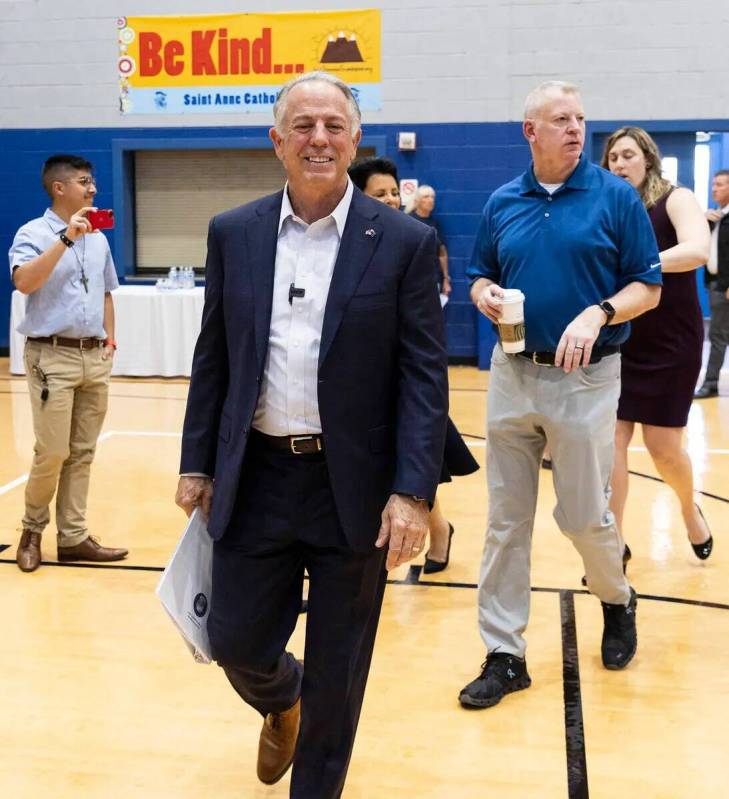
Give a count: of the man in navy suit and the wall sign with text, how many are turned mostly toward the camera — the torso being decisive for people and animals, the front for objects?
2

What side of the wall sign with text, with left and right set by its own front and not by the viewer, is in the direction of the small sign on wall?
left

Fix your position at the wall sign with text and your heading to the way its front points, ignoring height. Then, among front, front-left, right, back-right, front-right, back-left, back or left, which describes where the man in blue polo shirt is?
front

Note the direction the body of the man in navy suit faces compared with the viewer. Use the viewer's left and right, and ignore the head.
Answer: facing the viewer

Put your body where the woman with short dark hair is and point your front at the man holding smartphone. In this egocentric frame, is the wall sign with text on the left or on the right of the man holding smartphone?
right

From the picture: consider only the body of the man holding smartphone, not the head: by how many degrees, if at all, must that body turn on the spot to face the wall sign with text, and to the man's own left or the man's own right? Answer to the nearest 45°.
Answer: approximately 135° to the man's own left

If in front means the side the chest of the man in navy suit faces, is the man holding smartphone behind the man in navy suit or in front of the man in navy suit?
behind

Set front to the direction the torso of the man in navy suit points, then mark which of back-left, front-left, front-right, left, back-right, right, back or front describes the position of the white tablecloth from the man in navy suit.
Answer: back

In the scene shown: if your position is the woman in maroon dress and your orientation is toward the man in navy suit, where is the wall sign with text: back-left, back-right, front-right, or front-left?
back-right

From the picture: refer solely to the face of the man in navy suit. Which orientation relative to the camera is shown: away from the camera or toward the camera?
toward the camera

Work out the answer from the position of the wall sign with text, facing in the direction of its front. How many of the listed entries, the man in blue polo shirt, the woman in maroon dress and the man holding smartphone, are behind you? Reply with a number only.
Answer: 0

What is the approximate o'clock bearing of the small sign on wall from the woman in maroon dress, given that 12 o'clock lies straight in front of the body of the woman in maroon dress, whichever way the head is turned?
The small sign on wall is roughly at 4 o'clock from the woman in maroon dress.

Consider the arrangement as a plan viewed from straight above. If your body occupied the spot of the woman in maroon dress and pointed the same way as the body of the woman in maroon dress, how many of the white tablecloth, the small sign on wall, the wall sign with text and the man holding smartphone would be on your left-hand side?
0

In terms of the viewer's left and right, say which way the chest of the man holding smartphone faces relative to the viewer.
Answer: facing the viewer and to the right of the viewer

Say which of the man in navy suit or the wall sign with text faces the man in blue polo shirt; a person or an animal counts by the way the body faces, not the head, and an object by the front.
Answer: the wall sign with text

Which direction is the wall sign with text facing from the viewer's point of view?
toward the camera
